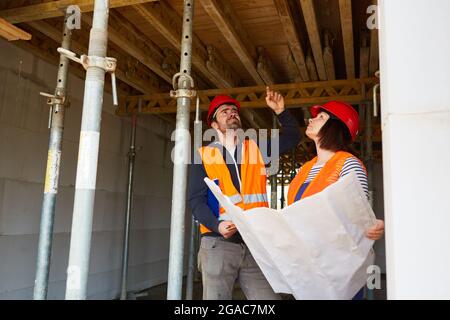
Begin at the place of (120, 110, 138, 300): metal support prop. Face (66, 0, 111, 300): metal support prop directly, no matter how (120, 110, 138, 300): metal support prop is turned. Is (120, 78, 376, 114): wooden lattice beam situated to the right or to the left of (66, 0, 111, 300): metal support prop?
left

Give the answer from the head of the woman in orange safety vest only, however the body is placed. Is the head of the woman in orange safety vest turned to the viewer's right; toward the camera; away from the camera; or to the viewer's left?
to the viewer's left

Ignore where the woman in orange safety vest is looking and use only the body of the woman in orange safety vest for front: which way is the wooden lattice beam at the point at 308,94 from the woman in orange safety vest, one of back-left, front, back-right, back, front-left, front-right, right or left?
back-right

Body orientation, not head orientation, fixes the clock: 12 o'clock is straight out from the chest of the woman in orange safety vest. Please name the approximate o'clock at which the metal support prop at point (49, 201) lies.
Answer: The metal support prop is roughly at 2 o'clock from the woman in orange safety vest.

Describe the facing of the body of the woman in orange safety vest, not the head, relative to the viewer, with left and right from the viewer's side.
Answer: facing the viewer and to the left of the viewer

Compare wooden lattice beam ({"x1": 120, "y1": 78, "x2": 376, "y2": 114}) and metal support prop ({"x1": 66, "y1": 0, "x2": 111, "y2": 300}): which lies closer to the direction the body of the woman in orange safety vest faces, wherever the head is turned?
the metal support prop

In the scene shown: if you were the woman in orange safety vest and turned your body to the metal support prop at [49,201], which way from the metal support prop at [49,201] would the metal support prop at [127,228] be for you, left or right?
right

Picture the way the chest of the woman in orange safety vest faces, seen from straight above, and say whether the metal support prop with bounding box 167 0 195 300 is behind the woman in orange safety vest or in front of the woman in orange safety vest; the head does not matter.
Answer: in front

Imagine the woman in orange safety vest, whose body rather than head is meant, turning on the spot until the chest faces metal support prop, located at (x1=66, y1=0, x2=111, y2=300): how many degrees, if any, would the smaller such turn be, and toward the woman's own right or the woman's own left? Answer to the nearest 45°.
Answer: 0° — they already face it

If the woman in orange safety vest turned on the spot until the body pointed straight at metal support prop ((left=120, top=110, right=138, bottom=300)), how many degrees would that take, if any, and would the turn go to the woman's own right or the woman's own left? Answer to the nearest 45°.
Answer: approximately 90° to the woman's own right
